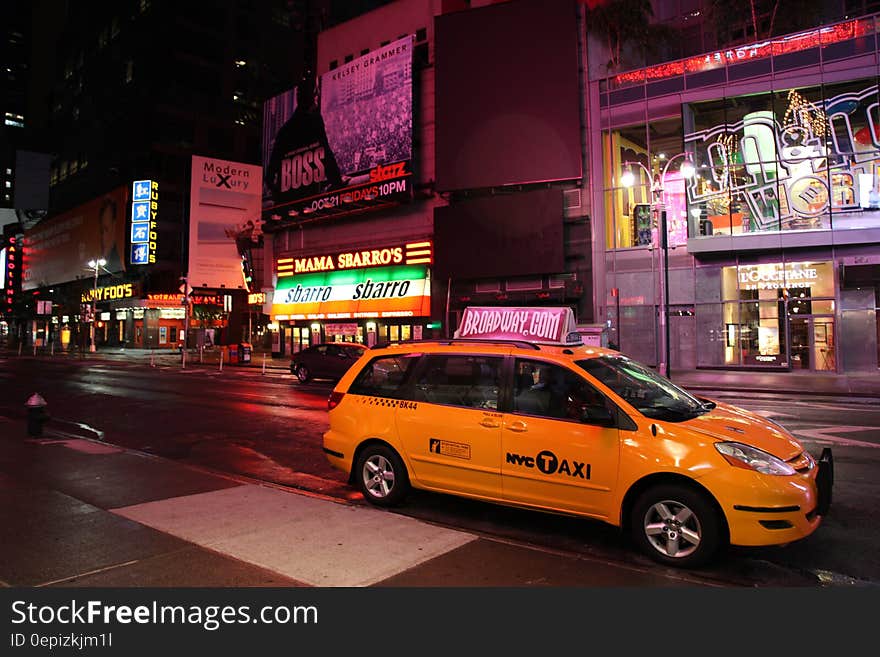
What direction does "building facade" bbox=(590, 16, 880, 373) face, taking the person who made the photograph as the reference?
facing the viewer and to the left of the viewer

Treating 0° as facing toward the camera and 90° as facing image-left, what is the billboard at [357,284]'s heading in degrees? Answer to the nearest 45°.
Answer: approximately 45°

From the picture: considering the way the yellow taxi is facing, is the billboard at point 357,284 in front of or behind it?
behind

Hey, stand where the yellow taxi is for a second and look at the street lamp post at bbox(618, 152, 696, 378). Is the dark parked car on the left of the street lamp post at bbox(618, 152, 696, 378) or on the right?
left

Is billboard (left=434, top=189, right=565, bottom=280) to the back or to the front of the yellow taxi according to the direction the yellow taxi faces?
to the back

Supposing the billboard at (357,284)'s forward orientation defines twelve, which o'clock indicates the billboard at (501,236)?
the billboard at (501,236) is roughly at 9 o'clock from the billboard at (357,284).

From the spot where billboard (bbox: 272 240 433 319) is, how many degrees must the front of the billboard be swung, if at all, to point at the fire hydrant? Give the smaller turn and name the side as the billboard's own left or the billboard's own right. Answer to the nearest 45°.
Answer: approximately 45° to the billboard's own left

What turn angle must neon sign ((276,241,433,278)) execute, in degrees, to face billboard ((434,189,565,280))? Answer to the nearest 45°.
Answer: approximately 90° to its left

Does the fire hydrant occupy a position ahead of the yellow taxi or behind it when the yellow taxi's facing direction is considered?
behind

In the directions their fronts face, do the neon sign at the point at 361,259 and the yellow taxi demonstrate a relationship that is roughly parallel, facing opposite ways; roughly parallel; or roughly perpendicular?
roughly perpendicular

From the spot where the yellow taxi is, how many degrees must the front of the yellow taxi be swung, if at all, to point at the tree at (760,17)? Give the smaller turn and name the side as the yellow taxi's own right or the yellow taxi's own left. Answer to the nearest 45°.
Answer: approximately 135° to the yellow taxi's own left

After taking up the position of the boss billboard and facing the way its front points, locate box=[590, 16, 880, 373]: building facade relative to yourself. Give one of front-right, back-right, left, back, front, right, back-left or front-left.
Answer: left

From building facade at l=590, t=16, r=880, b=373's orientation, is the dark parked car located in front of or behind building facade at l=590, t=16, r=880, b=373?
in front
